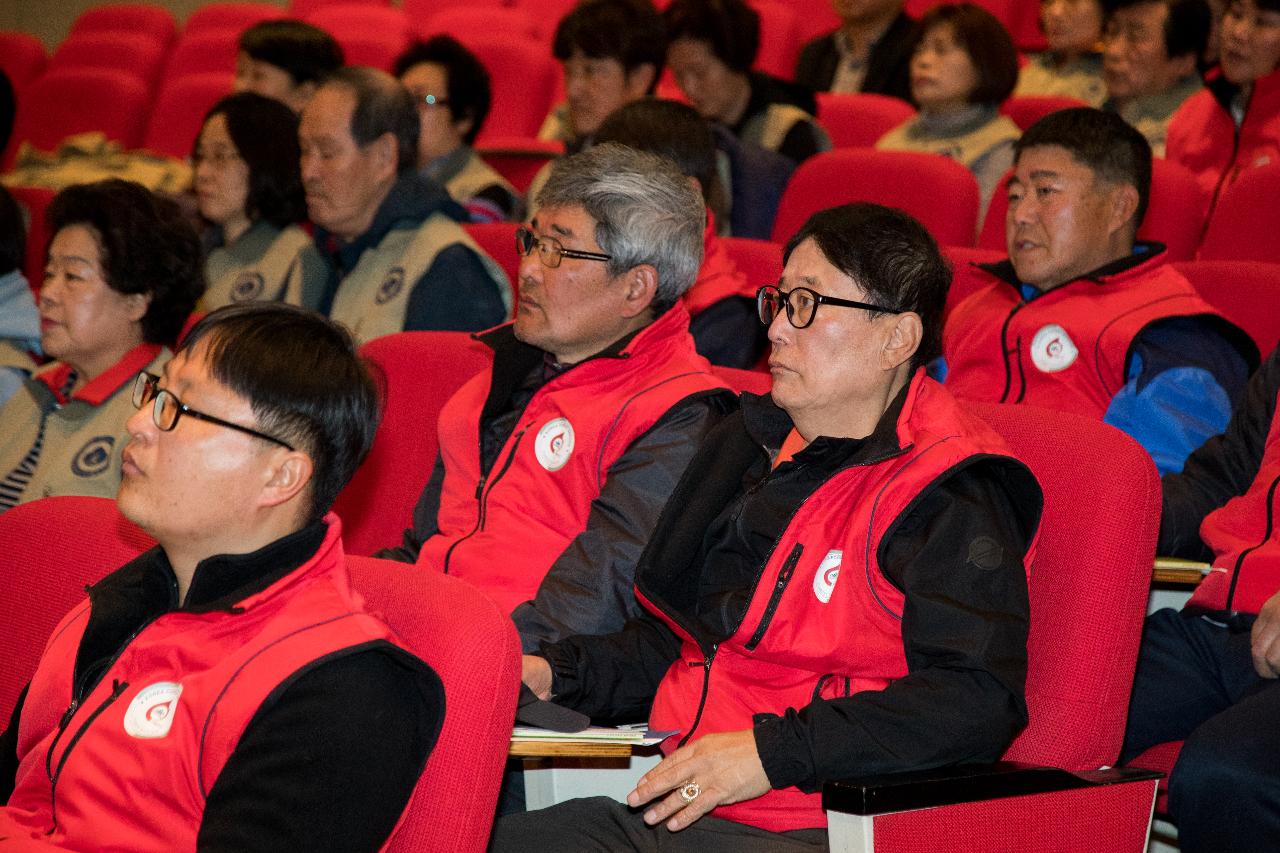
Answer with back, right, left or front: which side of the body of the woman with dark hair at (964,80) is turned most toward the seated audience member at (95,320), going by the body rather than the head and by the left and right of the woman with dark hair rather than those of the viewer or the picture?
front

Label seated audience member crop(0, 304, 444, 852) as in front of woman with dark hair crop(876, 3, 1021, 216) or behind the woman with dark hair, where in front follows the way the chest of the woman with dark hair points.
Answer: in front

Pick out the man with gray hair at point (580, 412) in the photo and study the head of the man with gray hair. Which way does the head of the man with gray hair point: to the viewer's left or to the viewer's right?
to the viewer's left

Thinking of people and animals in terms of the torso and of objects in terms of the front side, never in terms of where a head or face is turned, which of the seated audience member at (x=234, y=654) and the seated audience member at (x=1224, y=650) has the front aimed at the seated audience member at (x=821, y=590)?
the seated audience member at (x=1224, y=650)

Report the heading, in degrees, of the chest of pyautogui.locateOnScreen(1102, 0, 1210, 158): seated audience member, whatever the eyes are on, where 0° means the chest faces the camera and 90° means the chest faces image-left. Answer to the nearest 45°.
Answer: approximately 45°

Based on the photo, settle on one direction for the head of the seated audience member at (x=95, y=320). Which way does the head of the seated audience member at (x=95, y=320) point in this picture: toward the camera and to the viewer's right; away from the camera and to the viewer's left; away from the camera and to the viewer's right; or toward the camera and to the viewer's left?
toward the camera and to the viewer's left

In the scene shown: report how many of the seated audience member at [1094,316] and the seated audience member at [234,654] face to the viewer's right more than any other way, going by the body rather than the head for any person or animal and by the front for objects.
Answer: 0

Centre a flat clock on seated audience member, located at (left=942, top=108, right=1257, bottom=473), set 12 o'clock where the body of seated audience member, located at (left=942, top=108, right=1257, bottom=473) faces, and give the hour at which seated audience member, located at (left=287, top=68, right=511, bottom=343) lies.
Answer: seated audience member, located at (left=287, top=68, right=511, bottom=343) is roughly at 2 o'clock from seated audience member, located at (left=942, top=108, right=1257, bottom=473).

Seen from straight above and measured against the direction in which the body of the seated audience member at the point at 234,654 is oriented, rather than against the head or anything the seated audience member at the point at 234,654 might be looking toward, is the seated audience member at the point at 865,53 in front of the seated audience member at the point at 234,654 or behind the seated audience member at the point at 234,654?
behind

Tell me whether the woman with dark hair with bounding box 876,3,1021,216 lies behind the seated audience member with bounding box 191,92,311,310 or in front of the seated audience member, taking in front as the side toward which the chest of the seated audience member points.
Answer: behind

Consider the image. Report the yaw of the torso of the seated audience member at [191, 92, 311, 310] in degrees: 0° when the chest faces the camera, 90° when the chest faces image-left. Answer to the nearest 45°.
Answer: approximately 45°

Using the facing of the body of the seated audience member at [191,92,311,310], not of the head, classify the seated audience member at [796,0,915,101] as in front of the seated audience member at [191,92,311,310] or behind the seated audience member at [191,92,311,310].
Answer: behind
